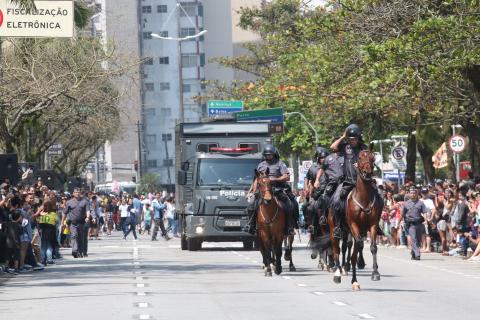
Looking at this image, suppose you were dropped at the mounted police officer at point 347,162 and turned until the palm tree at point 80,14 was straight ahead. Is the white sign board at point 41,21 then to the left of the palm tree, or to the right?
left

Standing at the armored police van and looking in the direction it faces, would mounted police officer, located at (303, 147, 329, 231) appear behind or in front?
in front

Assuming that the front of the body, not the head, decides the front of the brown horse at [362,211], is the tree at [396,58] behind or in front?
behind

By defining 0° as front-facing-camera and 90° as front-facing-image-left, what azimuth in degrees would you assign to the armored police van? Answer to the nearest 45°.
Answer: approximately 0°

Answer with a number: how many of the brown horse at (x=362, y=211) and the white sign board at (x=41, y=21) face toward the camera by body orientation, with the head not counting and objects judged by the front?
2

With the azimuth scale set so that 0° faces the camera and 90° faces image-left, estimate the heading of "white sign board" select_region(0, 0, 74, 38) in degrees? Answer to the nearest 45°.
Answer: approximately 0°
